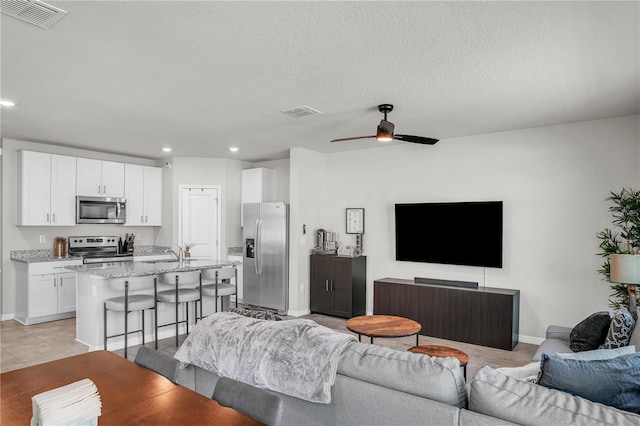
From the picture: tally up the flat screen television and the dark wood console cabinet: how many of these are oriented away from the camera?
0

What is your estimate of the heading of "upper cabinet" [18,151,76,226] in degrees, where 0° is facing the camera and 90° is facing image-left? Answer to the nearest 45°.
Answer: approximately 315°

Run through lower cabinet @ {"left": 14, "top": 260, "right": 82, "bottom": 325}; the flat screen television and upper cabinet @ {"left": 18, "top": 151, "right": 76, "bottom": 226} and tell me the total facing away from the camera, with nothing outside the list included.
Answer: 0

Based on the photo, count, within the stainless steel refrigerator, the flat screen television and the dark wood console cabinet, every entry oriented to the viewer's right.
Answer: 0

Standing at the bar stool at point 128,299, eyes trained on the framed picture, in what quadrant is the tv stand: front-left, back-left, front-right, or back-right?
front-right

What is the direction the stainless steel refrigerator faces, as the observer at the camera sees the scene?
facing the viewer and to the left of the viewer

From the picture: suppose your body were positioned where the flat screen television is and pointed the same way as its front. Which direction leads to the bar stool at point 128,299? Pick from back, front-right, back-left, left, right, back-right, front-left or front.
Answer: front

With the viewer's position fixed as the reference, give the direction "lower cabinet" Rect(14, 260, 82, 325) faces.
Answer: facing the viewer and to the right of the viewer

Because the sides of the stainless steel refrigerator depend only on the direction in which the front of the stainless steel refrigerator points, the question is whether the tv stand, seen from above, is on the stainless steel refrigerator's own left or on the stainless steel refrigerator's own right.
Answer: on the stainless steel refrigerator's own left

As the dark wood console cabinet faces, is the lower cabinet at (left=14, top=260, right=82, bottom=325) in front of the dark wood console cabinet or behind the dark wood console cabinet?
in front

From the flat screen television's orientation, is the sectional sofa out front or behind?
out front

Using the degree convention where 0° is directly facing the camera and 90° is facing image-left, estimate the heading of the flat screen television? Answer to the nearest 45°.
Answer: approximately 45°
